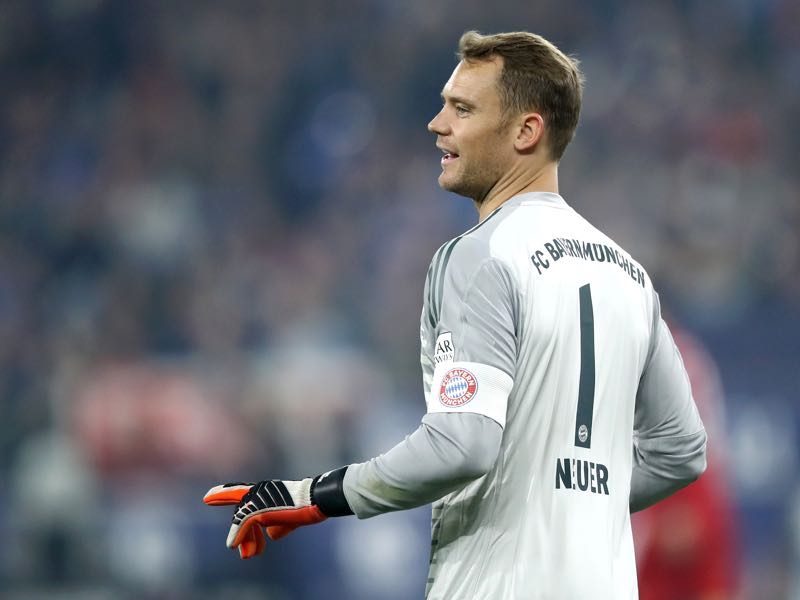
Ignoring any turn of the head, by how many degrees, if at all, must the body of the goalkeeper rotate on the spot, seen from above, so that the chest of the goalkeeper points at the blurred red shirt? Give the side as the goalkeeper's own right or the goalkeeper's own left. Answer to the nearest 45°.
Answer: approximately 45° to the goalkeeper's own right

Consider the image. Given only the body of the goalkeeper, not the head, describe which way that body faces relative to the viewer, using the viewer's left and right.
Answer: facing away from the viewer and to the left of the viewer

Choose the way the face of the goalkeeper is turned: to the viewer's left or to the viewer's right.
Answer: to the viewer's left
